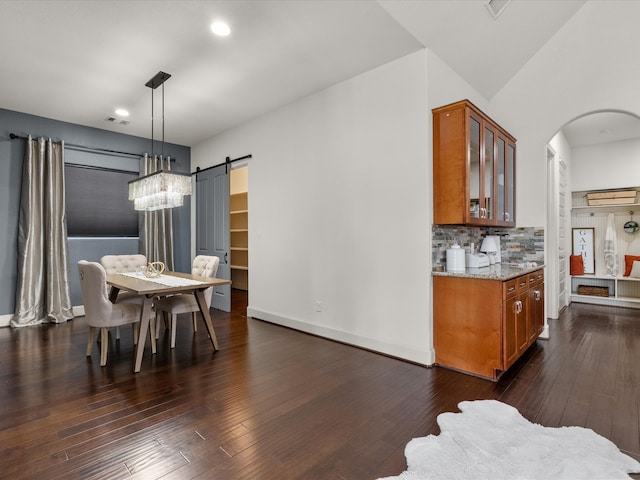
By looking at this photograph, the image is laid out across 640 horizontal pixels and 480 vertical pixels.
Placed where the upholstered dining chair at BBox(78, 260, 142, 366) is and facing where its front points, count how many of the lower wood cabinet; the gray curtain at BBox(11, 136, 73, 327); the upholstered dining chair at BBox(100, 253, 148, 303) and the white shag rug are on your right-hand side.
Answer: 2

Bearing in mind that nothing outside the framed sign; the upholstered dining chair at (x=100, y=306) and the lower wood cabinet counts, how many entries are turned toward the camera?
1

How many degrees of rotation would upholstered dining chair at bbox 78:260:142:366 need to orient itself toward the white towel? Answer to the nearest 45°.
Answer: approximately 45° to its right

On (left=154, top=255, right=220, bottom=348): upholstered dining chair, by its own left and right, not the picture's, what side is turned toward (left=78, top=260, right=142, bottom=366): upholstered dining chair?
front

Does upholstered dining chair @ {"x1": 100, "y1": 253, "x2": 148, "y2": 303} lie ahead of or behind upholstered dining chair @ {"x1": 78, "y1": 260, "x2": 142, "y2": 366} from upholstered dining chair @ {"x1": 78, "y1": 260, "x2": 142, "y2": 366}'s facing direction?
ahead

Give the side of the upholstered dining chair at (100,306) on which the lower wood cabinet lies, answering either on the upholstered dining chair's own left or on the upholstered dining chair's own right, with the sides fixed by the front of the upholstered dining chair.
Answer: on the upholstered dining chair's own right

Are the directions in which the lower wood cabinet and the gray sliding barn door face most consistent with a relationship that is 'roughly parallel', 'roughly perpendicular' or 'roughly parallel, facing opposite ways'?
roughly perpendicular

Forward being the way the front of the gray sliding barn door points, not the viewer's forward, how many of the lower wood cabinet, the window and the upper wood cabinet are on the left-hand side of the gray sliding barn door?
2

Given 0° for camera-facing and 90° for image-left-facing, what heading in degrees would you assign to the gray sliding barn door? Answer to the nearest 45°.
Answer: approximately 45°

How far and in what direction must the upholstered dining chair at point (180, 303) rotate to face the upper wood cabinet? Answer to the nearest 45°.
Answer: approximately 90° to its left

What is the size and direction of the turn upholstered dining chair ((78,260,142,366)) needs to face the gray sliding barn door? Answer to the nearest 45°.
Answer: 0° — it already faces it
